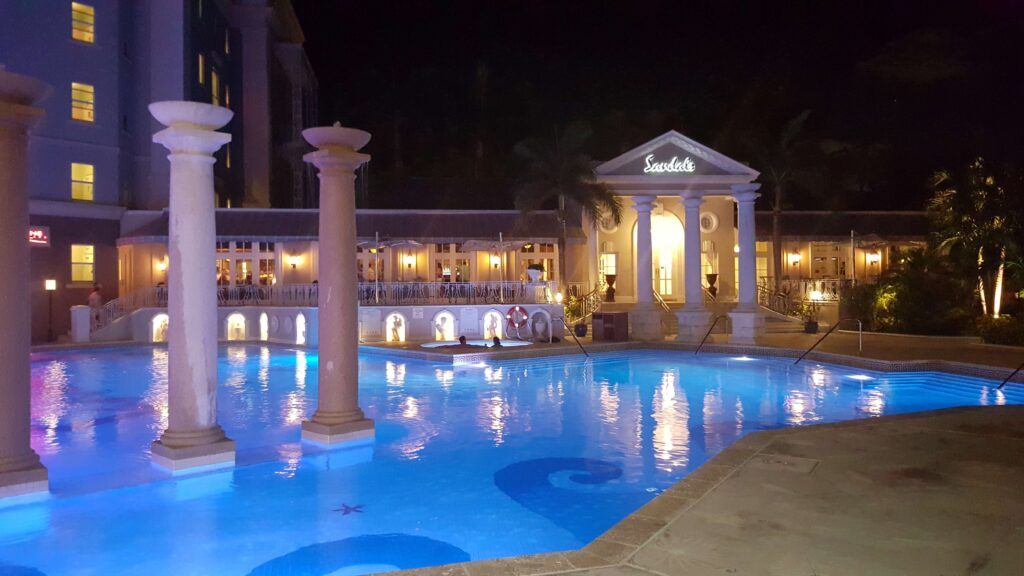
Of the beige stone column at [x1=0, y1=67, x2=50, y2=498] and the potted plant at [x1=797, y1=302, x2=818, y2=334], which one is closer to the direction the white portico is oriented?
the beige stone column

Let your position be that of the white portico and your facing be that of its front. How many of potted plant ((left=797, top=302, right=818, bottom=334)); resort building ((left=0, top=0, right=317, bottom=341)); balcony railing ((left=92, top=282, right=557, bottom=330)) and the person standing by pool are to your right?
3

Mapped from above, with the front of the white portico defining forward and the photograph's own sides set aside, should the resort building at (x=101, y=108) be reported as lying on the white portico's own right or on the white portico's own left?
on the white portico's own right

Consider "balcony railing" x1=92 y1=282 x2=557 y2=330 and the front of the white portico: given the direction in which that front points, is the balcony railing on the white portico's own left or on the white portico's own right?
on the white portico's own right

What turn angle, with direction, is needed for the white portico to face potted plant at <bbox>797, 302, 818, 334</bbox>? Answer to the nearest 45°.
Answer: approximately 135° to its left

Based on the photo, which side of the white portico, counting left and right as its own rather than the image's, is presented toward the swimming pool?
front

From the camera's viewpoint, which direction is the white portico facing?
toward the camera

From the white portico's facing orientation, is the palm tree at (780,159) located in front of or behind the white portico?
behind

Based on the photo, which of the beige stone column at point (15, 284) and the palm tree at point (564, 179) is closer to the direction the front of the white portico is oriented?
the beige stone column

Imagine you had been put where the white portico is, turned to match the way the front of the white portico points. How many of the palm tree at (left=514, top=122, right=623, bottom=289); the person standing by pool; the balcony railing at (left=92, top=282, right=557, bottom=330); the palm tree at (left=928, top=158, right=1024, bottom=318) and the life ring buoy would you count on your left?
1

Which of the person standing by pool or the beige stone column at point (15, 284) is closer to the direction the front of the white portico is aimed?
the beige stone column

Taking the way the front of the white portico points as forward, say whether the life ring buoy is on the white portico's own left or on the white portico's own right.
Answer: on the white portico's own right

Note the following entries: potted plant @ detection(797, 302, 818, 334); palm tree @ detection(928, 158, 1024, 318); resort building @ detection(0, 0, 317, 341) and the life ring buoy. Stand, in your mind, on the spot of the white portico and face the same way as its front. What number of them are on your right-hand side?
2

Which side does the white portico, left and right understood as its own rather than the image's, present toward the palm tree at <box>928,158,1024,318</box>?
left

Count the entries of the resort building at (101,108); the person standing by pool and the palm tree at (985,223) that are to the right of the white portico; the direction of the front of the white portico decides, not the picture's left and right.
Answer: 2

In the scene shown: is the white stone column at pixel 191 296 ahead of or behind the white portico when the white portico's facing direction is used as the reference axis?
ahead
